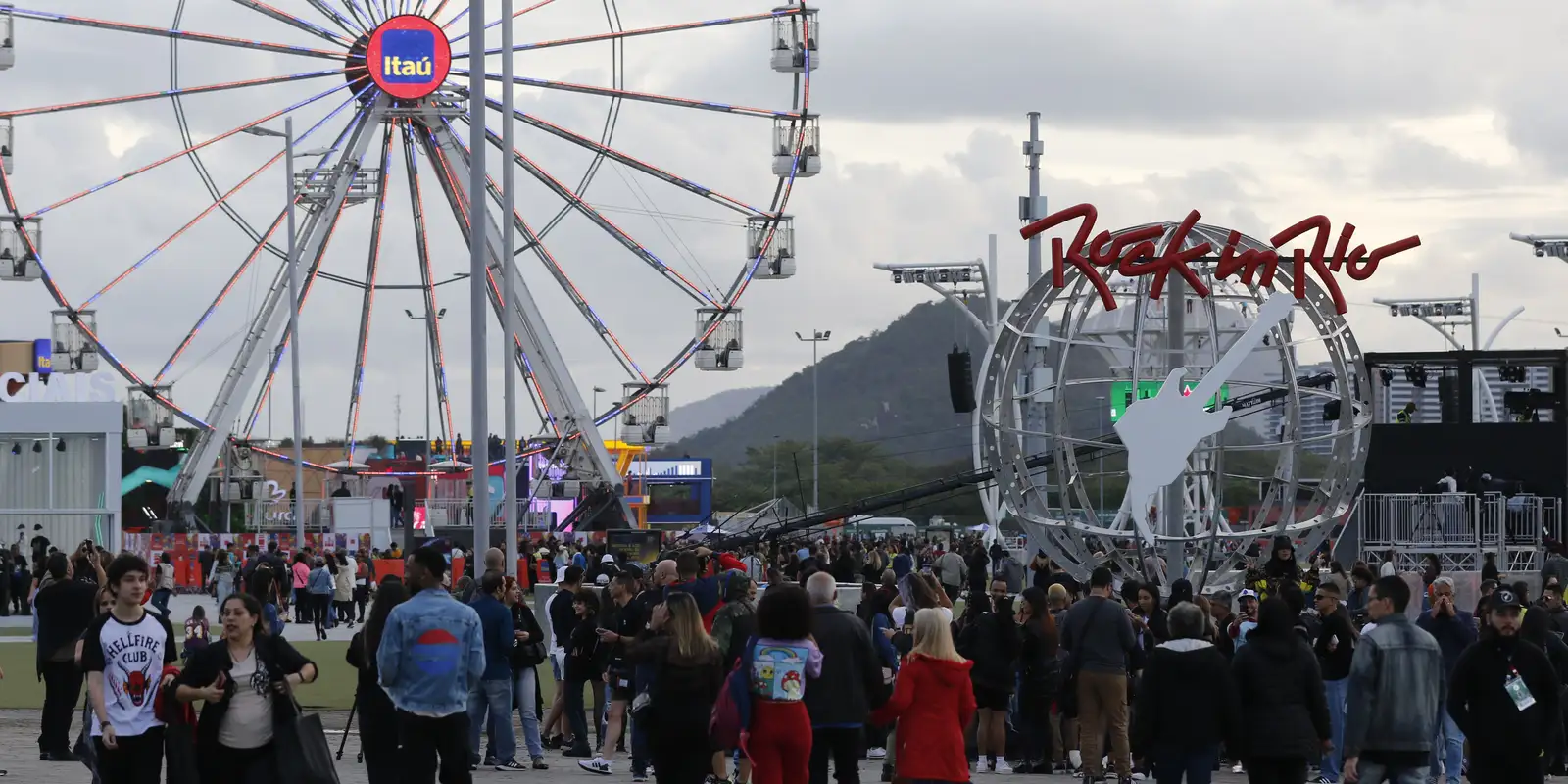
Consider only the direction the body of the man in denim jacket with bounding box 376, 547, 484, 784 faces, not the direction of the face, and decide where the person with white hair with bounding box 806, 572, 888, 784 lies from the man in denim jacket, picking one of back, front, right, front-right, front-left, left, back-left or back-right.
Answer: right

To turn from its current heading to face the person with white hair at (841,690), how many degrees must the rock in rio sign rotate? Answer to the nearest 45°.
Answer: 0° — it already faces them

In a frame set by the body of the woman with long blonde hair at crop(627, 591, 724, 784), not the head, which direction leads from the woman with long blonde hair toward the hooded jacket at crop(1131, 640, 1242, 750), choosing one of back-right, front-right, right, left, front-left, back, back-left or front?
back-right

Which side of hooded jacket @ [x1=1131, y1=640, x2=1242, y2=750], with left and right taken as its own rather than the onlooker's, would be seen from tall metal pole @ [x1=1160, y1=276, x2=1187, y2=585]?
front

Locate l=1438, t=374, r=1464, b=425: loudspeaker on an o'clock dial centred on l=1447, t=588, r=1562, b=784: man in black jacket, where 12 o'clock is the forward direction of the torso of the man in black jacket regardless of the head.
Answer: The loudspeaker is roughly at 6 o'clock from the man in black jacket.

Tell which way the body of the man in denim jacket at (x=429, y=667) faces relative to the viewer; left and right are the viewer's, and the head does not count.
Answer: facing away from the viewer

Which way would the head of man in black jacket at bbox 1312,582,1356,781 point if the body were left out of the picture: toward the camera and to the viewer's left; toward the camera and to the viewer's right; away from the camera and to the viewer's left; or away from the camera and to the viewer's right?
toward the camera and to the viewer's left

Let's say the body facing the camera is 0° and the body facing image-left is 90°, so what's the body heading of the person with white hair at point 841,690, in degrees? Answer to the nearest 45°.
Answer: approximately 180°

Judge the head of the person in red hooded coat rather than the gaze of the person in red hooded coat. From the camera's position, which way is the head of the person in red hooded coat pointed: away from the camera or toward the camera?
away from the camera

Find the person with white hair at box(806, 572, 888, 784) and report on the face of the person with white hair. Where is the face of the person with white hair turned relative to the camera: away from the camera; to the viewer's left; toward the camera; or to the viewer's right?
away from the camera

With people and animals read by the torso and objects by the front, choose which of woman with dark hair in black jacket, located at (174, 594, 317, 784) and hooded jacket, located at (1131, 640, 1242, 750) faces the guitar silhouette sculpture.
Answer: the hooded jacket

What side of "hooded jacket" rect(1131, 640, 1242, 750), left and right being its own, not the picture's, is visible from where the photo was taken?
back
